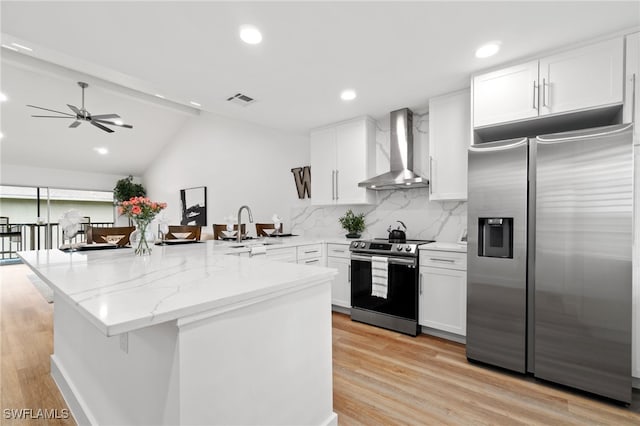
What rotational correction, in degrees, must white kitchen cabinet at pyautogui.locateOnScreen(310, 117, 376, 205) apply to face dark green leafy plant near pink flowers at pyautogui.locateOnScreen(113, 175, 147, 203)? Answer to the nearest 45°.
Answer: approximately 90° to its right

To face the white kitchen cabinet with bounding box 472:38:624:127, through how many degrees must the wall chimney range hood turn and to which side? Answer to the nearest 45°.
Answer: approximately 90° to its left

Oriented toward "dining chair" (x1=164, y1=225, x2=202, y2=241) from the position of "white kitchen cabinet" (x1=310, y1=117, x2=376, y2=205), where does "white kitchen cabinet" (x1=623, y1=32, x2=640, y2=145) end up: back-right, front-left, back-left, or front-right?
back-left

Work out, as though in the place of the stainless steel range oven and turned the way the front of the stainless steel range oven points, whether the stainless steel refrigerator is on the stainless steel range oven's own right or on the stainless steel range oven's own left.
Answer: on the stainless steel range oven's own left

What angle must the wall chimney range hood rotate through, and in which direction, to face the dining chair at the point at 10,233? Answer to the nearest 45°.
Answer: approximately 45° to its right

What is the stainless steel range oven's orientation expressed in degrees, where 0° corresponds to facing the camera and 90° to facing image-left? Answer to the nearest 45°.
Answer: approximately 45°

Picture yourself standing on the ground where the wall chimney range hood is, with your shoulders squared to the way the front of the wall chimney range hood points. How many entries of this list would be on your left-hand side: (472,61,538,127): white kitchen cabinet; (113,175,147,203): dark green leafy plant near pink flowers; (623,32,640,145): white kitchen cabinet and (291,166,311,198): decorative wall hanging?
2

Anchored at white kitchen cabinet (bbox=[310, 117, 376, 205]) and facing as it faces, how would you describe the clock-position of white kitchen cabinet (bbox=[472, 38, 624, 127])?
white kitchen cabinet (bbox=[472, 38, 624, 127]) is roughly at 9 o'clock from white kitchen cabinet (bbox=[310, 117, 376, 205]).

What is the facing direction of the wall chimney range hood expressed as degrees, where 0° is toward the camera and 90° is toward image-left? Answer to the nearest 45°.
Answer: approximately 45°

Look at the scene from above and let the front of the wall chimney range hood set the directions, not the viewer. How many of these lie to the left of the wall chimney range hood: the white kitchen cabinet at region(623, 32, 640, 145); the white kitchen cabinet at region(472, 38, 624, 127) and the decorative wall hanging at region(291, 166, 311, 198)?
2
